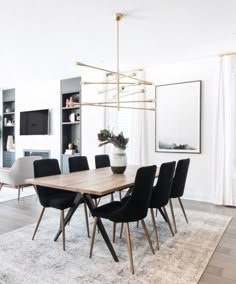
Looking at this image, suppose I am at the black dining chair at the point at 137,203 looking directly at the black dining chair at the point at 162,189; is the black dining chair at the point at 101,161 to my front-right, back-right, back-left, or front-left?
front-left

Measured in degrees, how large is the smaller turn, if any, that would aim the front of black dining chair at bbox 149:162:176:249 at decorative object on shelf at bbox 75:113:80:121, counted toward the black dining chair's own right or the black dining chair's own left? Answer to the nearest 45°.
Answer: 0° — it already faces it

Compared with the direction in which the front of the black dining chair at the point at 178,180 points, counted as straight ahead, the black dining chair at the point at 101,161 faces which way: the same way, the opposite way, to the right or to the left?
the opposite way

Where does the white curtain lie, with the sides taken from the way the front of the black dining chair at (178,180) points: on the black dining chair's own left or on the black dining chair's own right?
on the black dining chair's own right

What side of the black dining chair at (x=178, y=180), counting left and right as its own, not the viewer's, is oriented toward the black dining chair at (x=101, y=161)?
front

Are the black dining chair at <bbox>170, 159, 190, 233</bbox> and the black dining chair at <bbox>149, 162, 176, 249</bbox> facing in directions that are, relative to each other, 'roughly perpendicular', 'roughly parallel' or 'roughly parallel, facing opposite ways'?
roughly parallel

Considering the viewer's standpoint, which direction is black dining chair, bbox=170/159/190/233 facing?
facing away from the viewer and to the left of the viewer

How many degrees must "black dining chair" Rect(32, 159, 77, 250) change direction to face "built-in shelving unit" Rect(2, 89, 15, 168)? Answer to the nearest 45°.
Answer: approximately 135° to its left

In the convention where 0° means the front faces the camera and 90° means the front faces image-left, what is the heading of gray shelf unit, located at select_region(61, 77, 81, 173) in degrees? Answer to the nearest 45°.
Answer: approximately 45°

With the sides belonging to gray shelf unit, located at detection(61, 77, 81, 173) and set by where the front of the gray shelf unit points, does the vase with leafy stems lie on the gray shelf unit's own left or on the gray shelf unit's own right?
on the gray shelf unit's own left

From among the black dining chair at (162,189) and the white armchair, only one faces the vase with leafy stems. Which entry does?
the black dining chair

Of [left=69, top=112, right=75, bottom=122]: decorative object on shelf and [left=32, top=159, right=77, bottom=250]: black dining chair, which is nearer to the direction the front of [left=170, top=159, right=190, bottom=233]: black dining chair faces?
the decorative object on shelf

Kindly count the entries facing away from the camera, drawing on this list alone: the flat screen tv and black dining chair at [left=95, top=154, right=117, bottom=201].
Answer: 0

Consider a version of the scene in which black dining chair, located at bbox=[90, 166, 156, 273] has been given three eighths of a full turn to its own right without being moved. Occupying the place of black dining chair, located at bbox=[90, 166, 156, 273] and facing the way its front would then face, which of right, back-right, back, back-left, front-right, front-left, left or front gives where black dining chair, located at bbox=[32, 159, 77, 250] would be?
back-left
